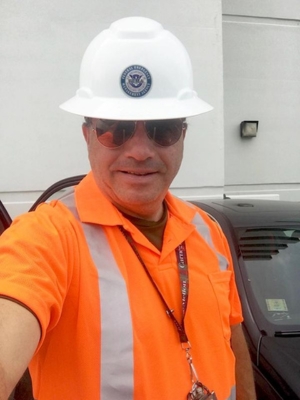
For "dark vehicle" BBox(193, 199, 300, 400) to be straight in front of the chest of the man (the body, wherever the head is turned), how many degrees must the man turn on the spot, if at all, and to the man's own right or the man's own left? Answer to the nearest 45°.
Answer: approximately 135° to the man's own left

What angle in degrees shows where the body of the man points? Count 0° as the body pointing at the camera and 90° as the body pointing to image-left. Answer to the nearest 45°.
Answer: approximately 0°

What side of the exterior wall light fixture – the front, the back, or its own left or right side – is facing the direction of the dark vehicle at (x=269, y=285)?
front

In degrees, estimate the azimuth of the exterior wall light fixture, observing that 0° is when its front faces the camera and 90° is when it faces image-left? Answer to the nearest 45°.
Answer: approximately 0°
